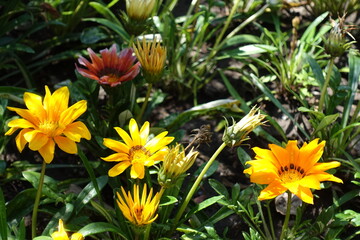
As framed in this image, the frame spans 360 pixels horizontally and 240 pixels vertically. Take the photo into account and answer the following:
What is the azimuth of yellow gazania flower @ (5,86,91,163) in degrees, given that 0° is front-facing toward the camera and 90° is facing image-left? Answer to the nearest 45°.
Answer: approximately 0°

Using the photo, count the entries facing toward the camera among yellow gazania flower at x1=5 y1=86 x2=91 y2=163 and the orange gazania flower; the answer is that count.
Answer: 2

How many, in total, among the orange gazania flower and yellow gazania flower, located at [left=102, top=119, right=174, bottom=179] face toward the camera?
2

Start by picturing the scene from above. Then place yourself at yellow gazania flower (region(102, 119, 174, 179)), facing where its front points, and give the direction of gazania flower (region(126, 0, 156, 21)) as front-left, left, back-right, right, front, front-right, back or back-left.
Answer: back

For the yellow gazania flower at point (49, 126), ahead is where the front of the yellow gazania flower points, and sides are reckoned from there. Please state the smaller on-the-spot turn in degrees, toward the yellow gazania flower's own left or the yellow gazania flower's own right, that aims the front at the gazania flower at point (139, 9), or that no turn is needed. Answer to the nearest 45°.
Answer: approximately 135° to the yellow gazania flower's own left

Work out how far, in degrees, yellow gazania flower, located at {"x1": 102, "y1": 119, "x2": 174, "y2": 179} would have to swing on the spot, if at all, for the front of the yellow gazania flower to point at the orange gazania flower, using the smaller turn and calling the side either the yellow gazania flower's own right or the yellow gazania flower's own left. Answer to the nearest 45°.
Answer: approximately 90° to the yellow gazania flower's own left
